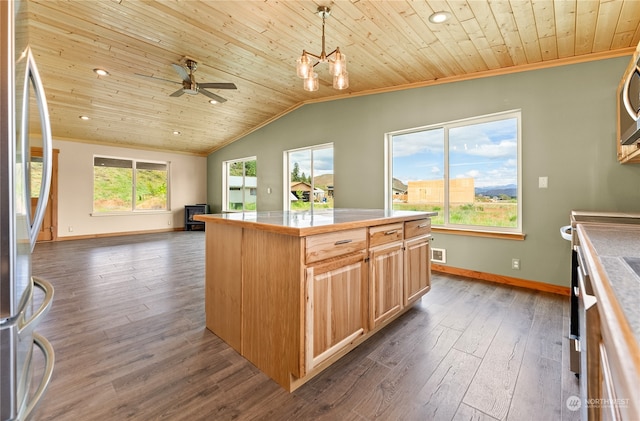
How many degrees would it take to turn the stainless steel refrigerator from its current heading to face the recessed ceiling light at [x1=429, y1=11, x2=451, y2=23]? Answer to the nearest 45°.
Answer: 0° — it already faces it

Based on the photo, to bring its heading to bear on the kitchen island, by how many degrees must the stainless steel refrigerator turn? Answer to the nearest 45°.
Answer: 0° — it already faces it

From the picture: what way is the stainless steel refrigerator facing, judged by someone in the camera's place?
facing to the right of the viewer

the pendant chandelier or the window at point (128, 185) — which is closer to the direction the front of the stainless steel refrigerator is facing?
the pendant chandelier

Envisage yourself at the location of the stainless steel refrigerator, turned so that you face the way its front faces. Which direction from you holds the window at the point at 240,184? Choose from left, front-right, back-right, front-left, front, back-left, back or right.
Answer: front-left

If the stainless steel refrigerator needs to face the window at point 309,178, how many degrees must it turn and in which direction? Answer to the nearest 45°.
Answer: approximately 45° to its left

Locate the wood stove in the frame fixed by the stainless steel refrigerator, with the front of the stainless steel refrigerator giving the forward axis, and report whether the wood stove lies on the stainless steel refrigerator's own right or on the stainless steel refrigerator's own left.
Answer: on the stainless steel refrigerator's own left

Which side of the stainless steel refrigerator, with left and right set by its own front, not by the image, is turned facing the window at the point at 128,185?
left

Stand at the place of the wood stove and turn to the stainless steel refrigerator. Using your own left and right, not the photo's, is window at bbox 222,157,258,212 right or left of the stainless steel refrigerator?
left

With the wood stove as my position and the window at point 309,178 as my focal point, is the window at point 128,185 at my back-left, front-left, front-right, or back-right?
back-right
